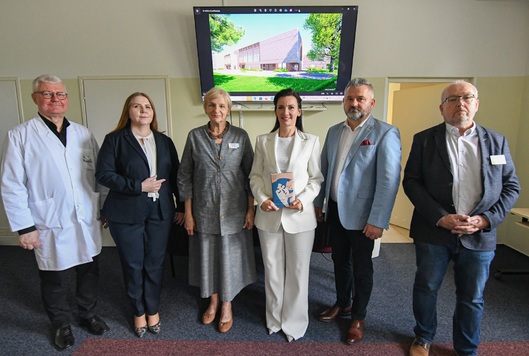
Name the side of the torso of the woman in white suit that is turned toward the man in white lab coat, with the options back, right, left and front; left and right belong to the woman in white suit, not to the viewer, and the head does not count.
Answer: right

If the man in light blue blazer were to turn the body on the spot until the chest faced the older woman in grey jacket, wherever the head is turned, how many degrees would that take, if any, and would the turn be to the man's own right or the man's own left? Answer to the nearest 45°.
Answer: approximately 45° to the man's own right

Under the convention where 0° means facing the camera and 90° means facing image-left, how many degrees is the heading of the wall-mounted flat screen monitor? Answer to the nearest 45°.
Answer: approximately 0°

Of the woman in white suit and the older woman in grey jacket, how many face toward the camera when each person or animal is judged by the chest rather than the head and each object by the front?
2

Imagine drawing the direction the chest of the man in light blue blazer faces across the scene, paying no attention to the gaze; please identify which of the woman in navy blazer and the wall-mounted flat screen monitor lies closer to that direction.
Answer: the woman in navy blazer

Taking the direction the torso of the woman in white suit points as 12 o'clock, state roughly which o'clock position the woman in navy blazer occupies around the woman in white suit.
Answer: The woman in navy blazer is roughly at 3 o'clock from the woman in white suit.

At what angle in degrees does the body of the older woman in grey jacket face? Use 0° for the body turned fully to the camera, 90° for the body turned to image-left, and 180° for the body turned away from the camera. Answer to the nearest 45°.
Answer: approximately 0°
